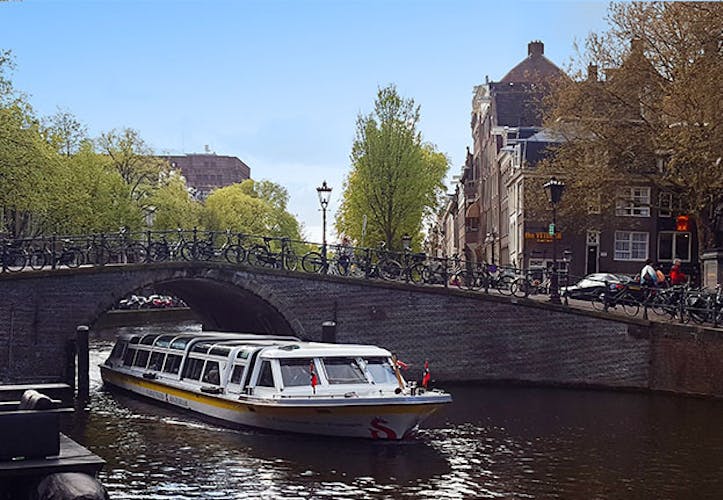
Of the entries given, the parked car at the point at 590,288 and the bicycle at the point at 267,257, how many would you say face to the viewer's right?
1

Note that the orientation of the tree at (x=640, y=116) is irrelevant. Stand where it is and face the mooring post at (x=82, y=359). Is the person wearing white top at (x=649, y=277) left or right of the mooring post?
left

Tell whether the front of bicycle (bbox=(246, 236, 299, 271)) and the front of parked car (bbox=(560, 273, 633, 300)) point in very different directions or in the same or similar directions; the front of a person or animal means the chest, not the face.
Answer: very different directions

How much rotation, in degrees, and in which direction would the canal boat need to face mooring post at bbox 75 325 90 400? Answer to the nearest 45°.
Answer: approximately 180°

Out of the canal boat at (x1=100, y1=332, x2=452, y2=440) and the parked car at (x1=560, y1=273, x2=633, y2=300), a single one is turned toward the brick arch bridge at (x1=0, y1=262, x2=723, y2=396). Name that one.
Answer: the parked car

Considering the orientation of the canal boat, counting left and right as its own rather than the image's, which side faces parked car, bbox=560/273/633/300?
left

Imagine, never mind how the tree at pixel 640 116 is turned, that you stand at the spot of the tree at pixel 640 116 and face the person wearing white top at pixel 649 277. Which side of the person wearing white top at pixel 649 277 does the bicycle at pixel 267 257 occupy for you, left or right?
right

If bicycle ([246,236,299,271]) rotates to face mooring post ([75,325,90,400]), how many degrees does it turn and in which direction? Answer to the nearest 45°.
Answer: approximately 135° to its right
